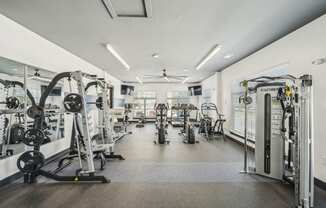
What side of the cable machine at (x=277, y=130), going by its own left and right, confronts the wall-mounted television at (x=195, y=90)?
right

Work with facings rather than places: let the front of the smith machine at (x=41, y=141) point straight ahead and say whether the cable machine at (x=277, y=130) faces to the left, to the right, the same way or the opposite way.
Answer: the opposite way

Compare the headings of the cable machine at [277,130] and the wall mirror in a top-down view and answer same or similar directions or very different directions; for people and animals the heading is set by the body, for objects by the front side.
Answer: very different directions

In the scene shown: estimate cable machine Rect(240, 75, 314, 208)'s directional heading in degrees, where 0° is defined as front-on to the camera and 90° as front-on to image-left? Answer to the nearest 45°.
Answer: approximately 45°

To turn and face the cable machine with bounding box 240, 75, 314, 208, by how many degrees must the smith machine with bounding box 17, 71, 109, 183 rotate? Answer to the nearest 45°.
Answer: approximately 45° to its right

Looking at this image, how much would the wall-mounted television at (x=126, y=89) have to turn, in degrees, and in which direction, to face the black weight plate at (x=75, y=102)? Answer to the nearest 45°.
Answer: approximately 45° to its right

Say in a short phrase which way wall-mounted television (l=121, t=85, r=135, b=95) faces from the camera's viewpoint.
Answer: facing the viewer and to the right of the viewer

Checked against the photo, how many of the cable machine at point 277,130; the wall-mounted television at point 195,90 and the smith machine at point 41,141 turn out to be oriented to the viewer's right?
1

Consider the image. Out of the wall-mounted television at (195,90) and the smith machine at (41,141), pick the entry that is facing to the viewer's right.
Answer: the smith machine

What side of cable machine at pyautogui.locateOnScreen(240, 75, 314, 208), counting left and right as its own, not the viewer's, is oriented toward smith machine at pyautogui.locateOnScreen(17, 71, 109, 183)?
front

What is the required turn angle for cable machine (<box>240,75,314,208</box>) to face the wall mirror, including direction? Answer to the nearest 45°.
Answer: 0° — it already faces it

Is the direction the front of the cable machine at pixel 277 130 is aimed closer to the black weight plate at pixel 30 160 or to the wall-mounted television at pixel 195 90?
the black weight plate

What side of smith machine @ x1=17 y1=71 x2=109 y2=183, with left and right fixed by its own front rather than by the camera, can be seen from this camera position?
right
